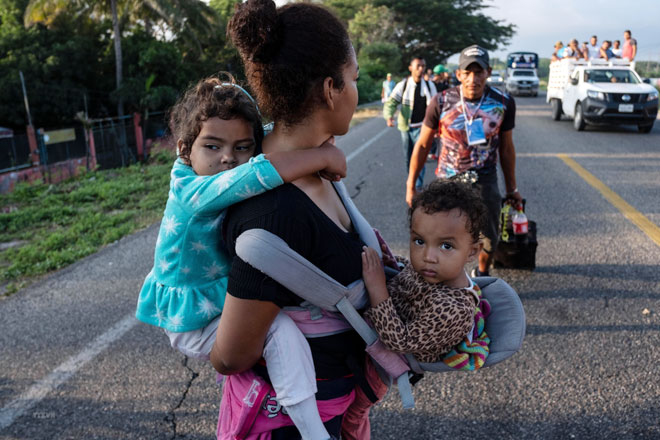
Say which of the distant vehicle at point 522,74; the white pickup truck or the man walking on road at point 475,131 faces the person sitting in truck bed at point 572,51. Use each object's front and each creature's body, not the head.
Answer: the distant vehicle

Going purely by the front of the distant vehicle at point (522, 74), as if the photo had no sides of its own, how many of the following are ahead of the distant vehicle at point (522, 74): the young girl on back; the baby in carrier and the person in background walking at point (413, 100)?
3

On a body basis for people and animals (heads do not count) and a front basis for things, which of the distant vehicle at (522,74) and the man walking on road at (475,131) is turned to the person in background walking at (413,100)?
the distant vehicle

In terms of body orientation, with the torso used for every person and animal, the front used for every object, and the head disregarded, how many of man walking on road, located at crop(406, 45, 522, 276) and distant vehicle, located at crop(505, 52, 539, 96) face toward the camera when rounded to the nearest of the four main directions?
2

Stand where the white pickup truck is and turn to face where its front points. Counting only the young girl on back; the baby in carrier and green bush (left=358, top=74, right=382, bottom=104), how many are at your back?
1

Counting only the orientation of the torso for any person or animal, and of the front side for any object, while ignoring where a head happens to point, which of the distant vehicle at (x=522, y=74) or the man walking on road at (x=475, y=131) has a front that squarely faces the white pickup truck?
the distant vehicle

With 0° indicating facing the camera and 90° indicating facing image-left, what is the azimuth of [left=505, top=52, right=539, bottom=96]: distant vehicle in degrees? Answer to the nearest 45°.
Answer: approximately 0°

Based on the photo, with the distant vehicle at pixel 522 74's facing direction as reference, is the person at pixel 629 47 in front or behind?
in front

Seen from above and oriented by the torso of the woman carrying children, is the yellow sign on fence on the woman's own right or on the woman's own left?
on the woman's own left

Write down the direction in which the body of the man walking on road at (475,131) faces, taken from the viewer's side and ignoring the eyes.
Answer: toward the camera

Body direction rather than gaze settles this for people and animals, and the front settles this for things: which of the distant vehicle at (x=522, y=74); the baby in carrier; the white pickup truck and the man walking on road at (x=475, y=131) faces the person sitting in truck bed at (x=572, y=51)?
the distant vehicle

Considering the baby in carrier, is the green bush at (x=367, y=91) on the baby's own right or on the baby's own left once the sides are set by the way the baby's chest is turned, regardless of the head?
on the baby's own right

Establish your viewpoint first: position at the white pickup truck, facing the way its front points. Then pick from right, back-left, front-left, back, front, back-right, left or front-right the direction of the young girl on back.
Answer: front-right
